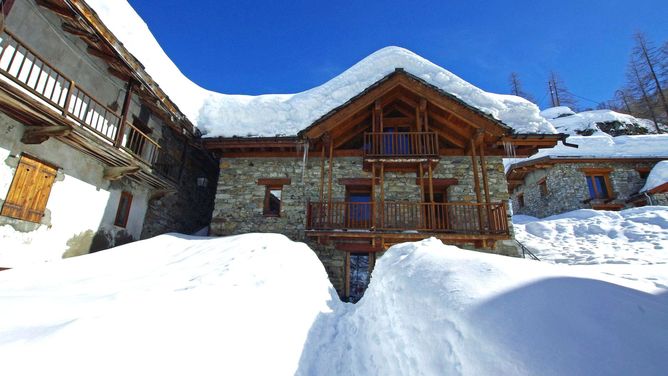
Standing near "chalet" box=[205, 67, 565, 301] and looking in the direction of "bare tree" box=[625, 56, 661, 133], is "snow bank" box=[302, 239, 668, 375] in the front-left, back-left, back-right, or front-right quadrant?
back-right

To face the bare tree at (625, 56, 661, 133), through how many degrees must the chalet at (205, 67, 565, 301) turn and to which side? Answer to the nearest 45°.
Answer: approximately 135° to its left

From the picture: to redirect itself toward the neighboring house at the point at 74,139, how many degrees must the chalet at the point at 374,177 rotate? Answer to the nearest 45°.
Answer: approximately 45° to its right

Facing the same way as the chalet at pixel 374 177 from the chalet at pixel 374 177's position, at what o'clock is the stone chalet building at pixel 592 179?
The stone chalet building is roughly at 8 o'clock from the chalet.

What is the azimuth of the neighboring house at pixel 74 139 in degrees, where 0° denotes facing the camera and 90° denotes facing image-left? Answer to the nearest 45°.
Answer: approximately 315°

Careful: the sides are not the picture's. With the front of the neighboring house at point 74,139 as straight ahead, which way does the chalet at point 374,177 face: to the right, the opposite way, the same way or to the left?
to the right

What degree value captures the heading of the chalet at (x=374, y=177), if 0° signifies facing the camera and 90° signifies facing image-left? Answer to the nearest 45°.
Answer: approximately 0°

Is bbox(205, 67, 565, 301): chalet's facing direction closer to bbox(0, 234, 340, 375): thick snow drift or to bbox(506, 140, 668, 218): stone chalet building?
the thick snow drift

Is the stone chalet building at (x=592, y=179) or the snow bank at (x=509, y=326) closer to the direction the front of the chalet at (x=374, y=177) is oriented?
the snow bank
